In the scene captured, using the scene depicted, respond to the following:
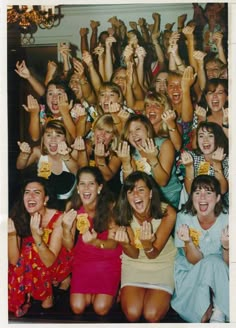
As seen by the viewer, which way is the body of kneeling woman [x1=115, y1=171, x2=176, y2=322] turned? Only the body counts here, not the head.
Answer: toward the camera

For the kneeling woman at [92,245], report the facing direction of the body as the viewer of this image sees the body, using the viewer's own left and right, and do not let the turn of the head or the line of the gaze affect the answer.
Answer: facing the viewer
